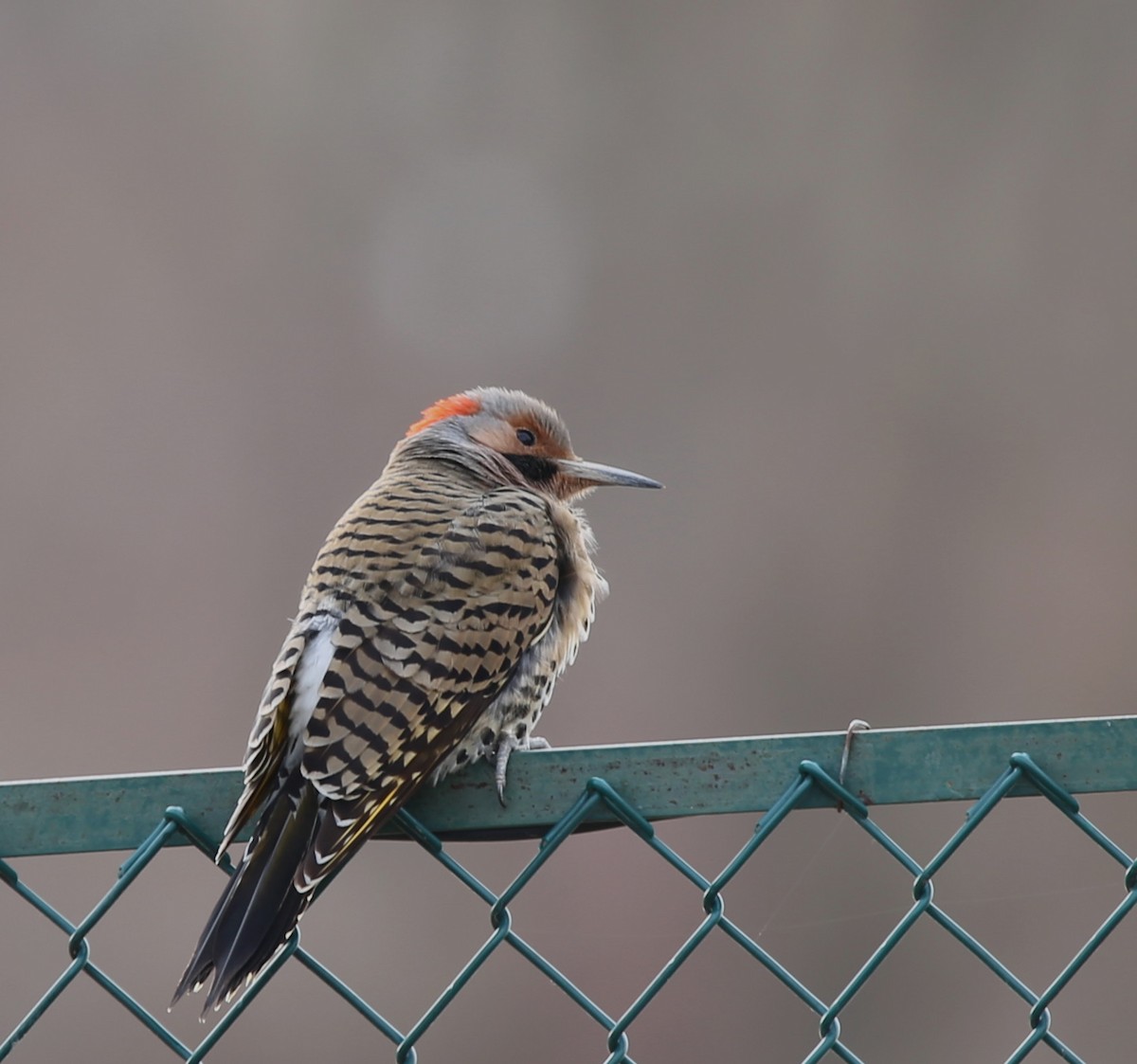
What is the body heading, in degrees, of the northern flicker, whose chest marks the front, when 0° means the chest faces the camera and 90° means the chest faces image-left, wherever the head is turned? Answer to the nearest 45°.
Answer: approximately 225°
